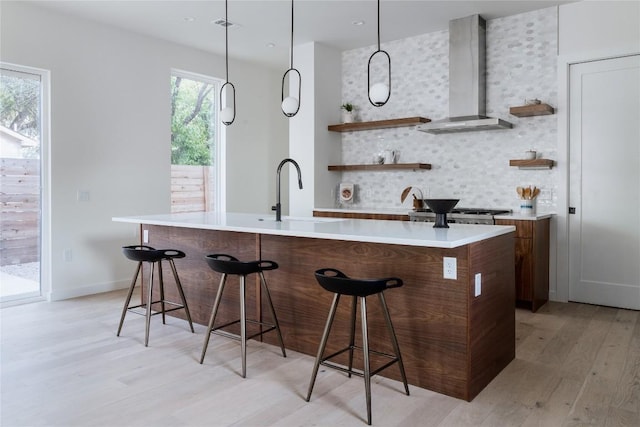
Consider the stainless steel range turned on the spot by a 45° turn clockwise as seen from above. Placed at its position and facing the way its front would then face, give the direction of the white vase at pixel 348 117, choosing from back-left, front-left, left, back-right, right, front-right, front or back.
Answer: right

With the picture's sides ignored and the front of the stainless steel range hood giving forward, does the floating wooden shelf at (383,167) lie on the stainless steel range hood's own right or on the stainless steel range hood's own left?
on the stainless steel range hood's own right

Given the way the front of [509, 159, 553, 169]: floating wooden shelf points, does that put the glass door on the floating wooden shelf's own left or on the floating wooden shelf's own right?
on the floating wooden shelf's own right

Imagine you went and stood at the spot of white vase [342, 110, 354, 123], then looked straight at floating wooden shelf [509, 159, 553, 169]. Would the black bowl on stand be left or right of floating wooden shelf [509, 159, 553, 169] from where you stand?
right

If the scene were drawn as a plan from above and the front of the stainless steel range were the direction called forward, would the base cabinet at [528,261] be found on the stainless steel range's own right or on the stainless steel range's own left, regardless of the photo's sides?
on the stainless steel range's own left
